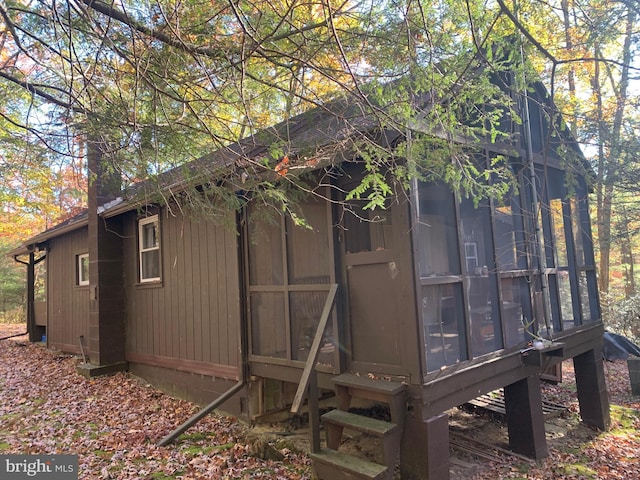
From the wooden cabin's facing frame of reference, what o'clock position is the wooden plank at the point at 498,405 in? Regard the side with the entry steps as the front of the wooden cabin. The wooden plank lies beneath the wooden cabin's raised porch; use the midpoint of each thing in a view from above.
The wooden plank is roughly at 9 o'clock from the wooden cabin.
